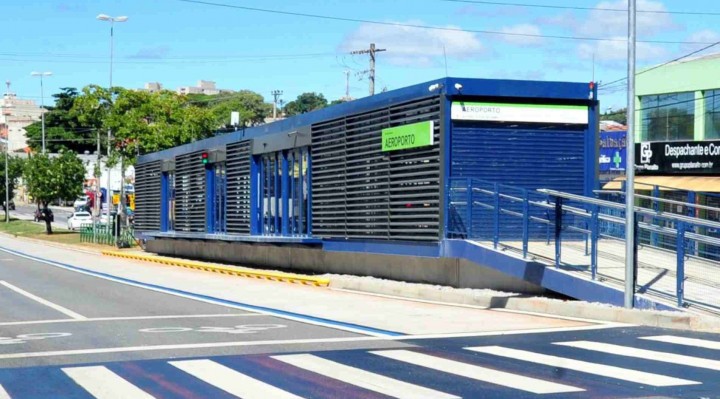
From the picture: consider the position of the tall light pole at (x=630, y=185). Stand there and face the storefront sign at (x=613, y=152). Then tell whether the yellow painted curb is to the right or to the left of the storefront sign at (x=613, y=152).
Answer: left

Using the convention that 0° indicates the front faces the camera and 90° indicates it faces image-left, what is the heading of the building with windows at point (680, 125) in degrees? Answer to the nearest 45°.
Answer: approximately 45°

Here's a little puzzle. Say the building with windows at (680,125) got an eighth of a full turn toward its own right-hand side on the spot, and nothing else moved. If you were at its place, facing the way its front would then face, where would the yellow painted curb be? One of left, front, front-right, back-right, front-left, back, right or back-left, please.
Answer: front-left

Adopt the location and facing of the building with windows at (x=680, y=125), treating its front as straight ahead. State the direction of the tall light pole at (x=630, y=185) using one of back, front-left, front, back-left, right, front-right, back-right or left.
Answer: front-left

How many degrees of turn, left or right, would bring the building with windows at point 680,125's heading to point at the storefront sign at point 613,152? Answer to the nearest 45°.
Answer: approximately 90° to its right

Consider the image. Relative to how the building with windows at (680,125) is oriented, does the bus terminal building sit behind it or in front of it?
in front
